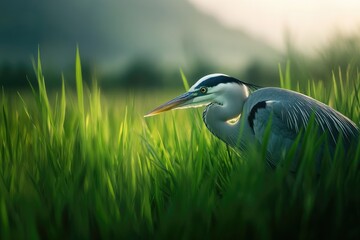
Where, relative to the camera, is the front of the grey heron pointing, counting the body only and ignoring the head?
to the viewer's left
